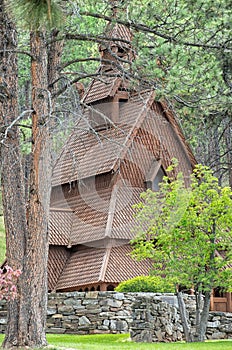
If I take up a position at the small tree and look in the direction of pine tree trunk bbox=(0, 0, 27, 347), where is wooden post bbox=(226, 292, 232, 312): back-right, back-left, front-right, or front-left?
back-right

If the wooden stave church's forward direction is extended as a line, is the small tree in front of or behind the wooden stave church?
in front
